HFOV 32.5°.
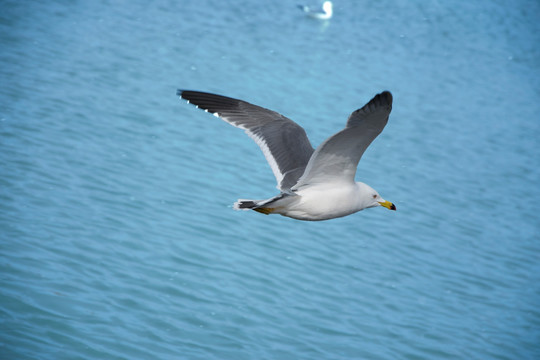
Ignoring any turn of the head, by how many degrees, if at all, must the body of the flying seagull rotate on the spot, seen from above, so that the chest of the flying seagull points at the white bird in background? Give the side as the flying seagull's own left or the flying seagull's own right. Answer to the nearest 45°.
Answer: approximately 90° to the flying seagull's own left

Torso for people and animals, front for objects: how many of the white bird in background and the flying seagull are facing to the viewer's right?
2

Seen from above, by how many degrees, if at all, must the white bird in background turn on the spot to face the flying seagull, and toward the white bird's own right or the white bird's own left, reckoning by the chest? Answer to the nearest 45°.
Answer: approximately 90° to the white bird's own right

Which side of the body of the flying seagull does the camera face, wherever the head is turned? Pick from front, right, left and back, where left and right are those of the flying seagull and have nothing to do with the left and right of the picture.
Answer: right

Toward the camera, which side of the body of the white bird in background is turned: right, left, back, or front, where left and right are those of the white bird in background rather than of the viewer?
right
